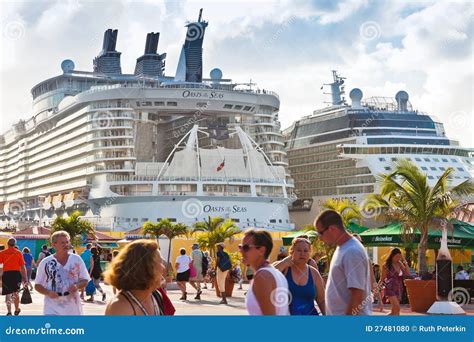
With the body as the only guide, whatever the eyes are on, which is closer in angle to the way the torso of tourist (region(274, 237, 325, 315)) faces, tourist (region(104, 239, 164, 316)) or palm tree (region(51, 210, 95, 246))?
the tourist

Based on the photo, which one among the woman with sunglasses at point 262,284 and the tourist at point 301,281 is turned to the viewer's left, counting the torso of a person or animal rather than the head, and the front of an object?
the woman with sunglasses

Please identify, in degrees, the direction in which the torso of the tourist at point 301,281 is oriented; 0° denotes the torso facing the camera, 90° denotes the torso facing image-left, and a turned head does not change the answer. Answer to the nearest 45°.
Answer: approximately 0°

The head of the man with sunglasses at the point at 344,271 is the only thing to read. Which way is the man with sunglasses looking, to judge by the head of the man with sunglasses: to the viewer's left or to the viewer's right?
to the viewer's left

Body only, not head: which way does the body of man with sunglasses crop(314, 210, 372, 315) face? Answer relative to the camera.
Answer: to the viewer's left

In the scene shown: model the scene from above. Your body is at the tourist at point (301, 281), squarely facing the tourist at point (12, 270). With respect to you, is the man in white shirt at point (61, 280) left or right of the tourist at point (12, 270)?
left
